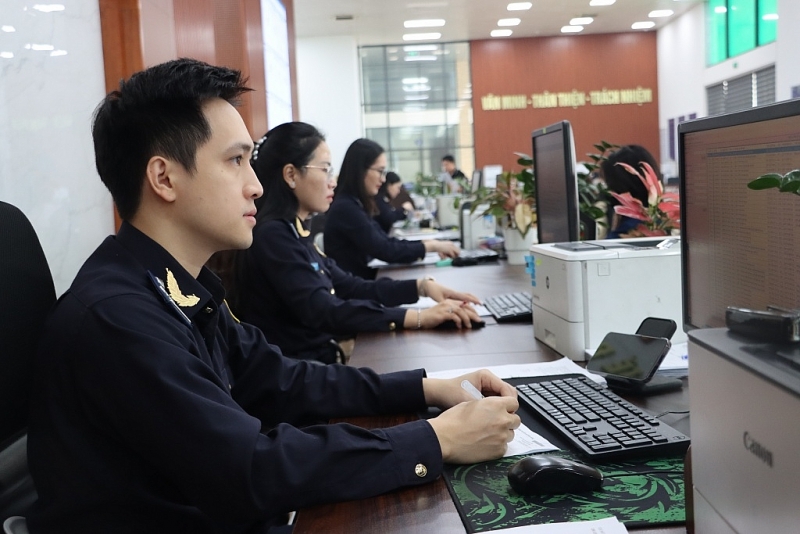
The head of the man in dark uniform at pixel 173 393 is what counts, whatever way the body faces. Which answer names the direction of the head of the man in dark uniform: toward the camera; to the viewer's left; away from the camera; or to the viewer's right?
to the viewer's right

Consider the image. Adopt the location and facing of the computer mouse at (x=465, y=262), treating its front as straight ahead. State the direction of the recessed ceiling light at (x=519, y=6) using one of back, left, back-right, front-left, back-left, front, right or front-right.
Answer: left

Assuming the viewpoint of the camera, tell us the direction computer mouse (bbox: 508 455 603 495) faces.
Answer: facing to the right of the viewer

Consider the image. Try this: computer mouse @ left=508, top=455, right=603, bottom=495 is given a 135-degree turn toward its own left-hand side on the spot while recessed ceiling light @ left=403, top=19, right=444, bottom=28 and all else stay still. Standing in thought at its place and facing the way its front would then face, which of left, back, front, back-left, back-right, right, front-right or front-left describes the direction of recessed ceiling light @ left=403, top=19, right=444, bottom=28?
front-right

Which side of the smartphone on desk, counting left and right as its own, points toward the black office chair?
front

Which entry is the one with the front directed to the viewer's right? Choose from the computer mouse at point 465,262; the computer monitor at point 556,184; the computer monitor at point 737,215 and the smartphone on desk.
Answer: the computer mouse

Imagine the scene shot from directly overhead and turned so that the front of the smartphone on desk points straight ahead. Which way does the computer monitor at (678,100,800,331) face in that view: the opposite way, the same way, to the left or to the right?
the same way

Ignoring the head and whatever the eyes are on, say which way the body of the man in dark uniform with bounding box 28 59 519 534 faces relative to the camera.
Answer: to the viewer's right

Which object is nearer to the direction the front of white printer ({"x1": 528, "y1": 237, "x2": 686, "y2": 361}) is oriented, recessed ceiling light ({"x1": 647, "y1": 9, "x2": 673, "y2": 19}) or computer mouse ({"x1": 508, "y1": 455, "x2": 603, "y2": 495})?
the computer mouse

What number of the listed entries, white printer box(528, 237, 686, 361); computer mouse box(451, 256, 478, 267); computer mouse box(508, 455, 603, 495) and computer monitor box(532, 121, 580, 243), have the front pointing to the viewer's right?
2

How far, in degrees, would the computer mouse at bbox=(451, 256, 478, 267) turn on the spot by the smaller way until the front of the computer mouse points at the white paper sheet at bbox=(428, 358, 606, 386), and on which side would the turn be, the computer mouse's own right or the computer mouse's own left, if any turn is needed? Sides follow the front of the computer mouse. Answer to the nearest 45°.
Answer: approximately 90° to the computer mouse's own right

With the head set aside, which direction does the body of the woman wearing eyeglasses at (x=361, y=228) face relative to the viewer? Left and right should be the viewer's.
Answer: facing to the right of the viewer

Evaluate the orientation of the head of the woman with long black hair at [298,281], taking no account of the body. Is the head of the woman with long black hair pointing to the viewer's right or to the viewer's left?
to the viewer's right

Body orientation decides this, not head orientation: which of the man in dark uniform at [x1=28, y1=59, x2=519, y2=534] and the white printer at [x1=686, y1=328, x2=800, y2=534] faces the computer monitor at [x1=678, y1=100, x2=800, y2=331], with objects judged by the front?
the man in dark uniform

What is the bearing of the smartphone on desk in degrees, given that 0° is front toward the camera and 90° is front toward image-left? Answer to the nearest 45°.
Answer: approximately 45°

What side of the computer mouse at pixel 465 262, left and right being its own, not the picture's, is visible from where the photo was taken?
right

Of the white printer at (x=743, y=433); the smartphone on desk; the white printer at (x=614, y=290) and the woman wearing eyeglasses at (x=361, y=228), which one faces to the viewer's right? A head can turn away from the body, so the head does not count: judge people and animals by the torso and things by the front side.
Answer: the woman wearing eyeglasses
